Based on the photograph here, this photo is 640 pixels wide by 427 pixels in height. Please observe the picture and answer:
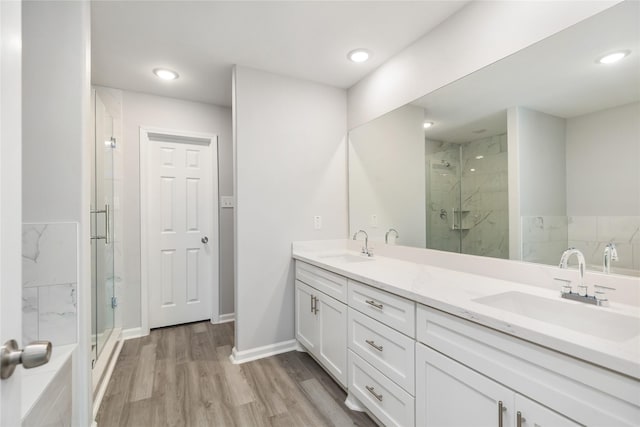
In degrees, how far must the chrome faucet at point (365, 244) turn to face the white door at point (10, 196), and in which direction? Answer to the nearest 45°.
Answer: approximately 45° to its left

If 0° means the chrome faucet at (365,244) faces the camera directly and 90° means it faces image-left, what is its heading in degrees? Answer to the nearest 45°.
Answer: approximately 45°

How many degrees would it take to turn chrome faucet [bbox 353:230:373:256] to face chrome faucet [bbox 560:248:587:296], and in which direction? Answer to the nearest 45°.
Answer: approximately 90° to its left

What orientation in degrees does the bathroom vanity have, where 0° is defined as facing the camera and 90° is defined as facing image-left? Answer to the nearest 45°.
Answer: approximately 45°

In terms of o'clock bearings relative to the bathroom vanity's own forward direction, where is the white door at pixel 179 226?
The white door is roughly at 2 o'clock from the bathroom vanity.
